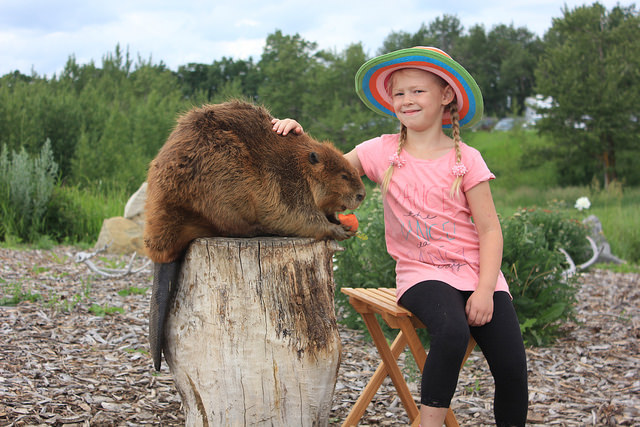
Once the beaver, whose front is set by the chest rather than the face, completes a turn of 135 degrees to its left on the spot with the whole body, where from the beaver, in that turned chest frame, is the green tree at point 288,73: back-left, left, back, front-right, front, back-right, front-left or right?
front-right

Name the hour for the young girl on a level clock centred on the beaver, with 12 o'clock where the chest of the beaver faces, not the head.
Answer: The young girl is roughly at 12 o'clock from the beaver.

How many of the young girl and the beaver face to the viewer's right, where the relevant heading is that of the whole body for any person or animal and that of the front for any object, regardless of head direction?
1

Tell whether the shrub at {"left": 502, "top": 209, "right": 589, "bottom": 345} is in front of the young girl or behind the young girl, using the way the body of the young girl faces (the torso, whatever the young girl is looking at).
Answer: behind

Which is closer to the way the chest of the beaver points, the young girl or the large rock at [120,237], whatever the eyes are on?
the young girl

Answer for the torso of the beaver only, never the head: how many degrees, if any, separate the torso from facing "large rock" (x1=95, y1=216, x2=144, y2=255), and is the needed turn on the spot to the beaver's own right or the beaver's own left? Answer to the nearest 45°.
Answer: approximately 90° to the beaver's own left

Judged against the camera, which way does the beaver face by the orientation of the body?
to the viewer's right

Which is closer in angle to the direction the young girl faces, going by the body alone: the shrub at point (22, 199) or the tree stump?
the tree stump

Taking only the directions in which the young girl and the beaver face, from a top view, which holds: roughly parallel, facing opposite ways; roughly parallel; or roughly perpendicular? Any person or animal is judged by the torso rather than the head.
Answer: roughly perpendicular

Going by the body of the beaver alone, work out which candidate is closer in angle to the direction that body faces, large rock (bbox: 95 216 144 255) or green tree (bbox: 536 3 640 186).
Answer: the green tree

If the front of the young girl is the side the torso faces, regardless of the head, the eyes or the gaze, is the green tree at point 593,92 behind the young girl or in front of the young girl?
behind

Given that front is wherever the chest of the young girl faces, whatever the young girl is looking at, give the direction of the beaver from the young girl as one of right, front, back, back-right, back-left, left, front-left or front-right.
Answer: right
